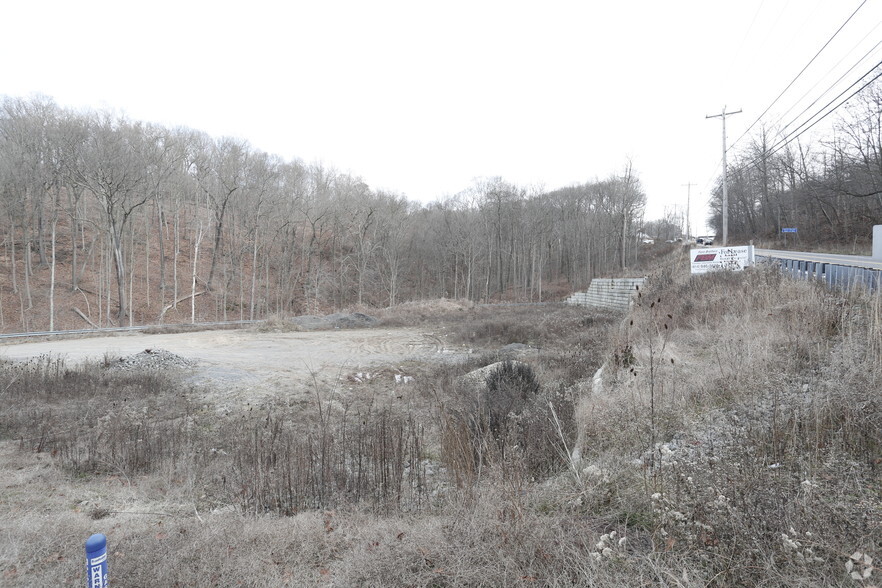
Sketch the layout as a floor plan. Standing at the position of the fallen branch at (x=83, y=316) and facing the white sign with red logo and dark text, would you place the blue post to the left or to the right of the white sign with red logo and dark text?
right

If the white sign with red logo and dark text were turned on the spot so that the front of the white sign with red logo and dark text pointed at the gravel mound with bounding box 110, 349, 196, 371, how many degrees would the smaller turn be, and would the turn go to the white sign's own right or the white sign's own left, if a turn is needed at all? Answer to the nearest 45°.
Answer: approximately 45° to the white sign's own right

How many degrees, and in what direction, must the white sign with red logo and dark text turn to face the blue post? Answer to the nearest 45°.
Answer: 0° — it already faces it

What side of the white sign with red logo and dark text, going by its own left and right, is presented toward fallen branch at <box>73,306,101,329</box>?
right

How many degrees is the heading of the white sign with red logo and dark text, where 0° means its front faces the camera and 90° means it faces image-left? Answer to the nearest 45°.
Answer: approximately 0°

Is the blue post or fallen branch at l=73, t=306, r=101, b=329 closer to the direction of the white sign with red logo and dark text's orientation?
the blue post
